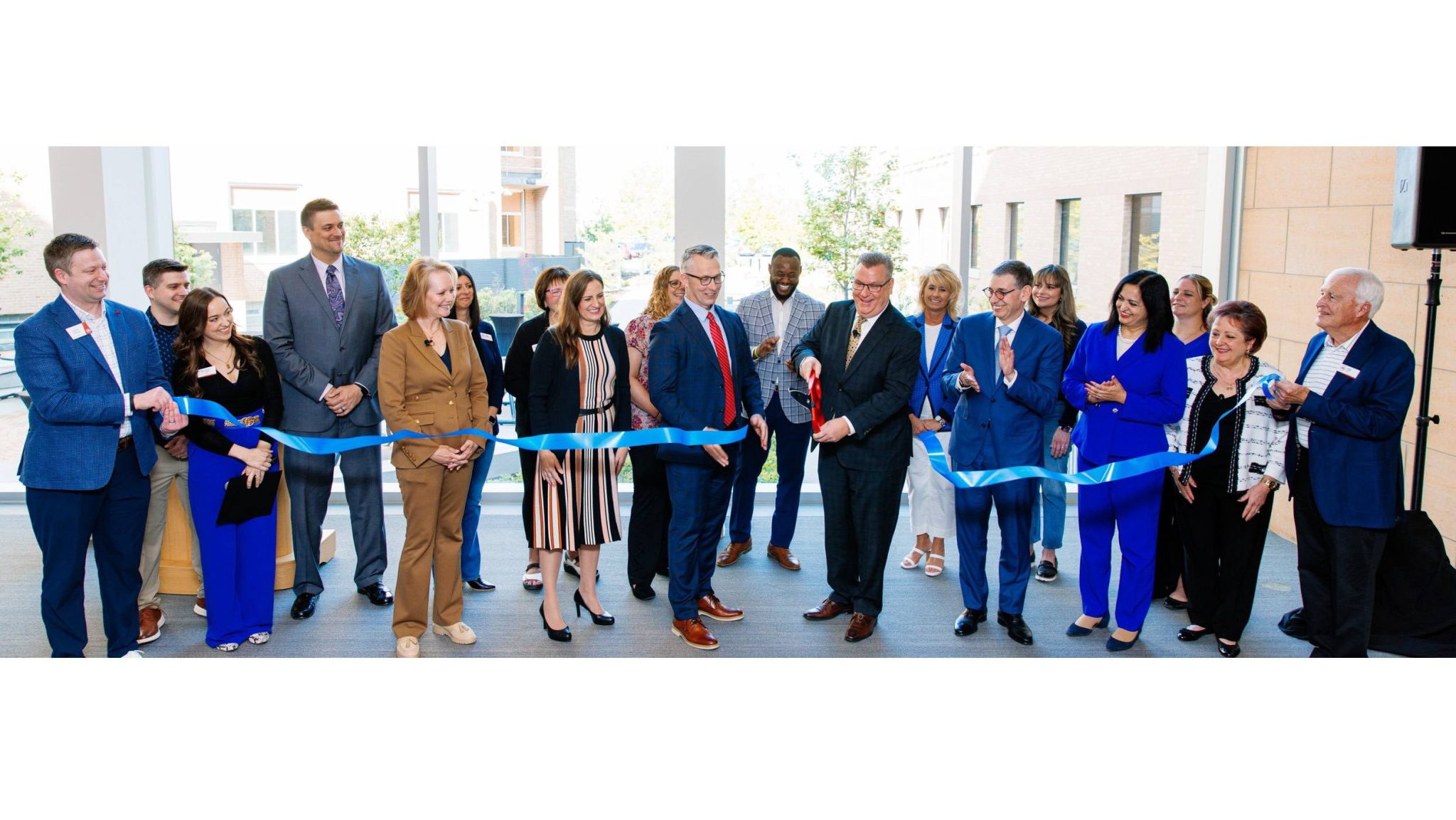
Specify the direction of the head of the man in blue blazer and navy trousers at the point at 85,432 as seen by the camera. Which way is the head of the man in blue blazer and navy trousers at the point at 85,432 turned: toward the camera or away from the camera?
toward the camera

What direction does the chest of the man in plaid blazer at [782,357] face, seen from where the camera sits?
toward the camera

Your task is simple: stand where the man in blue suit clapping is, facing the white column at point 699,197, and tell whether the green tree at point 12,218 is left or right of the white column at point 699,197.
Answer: left

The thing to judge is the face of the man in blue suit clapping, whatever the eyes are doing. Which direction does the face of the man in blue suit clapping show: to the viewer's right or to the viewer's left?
to the viewer's left

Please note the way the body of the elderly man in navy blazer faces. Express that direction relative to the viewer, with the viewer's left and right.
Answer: facing the viewer and to the left of the viewer

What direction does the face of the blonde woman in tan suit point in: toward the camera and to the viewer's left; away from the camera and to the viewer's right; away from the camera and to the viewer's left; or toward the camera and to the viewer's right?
toward the camera and to the viewer's right

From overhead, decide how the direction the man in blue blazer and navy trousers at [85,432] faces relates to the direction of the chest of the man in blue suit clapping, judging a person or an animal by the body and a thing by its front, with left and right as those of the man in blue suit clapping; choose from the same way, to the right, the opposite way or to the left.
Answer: to the left

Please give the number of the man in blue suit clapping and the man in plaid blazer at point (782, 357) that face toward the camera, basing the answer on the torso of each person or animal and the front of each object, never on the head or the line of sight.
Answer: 2

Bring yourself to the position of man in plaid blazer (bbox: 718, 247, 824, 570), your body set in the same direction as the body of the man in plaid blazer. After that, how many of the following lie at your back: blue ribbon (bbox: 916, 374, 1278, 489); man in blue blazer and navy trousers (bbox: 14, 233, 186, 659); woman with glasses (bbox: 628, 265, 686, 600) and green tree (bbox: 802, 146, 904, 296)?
1

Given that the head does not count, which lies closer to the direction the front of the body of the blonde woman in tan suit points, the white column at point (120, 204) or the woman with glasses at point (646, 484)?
the woman with glasses

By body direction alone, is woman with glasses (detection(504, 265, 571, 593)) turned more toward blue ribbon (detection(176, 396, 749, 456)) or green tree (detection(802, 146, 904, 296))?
the blue ribbon

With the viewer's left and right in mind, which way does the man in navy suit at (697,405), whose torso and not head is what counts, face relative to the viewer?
facing the viewer and to the right of the viewer

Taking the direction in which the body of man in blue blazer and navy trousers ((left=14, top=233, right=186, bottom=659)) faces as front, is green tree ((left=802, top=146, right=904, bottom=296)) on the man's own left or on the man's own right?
on the man's own left

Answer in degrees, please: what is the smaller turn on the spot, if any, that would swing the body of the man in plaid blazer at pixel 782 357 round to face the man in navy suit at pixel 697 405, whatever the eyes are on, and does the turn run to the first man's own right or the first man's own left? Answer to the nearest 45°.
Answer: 0° — they already face them

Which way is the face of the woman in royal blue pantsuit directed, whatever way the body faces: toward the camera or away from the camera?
toward the camera

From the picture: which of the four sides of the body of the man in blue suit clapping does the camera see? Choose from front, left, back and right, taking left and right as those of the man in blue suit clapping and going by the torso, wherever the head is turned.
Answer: front

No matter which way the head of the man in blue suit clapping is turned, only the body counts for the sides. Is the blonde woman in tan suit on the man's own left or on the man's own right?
on the man's own right

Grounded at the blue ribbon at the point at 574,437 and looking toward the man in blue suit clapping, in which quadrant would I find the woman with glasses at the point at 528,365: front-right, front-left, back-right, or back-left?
back-left

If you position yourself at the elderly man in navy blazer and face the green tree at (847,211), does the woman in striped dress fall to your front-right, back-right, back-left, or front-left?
front-left
